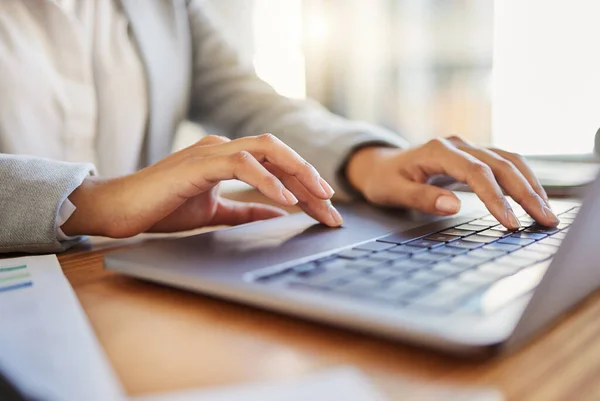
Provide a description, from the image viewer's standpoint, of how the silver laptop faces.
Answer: facing away from the viewer and to the left of the viewer
